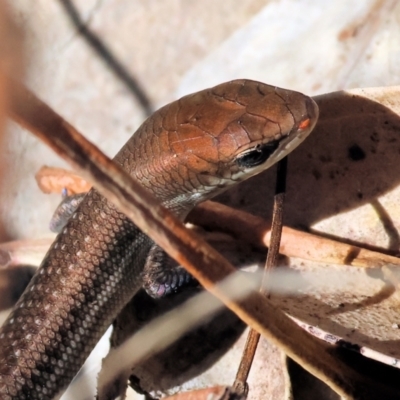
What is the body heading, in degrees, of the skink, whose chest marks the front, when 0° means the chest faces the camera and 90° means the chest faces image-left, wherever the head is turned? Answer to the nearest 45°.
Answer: approximately 225°
